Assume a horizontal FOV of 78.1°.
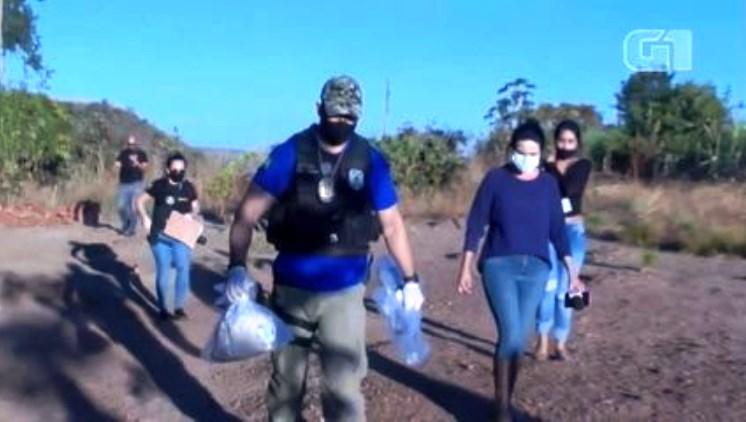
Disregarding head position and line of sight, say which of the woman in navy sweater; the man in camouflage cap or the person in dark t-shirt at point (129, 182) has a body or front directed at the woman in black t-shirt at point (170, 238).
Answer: the person in dark t-shirt

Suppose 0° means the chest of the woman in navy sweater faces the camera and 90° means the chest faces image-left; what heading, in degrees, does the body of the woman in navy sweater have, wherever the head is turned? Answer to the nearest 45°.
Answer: approximately 0°

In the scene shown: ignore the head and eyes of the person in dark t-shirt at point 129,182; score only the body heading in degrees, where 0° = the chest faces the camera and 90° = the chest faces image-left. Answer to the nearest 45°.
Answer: approximately 0°

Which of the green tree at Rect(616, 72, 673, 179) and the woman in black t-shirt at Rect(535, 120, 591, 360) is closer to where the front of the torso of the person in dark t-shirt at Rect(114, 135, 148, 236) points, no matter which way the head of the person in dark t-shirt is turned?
the woman in black t-shirt

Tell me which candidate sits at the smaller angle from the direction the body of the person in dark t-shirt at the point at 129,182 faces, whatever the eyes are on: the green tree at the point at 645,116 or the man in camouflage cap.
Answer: the man in camouflage cap

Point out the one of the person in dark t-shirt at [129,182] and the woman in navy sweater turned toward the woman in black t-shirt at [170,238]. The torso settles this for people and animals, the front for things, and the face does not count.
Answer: the person in dark t-shirt
